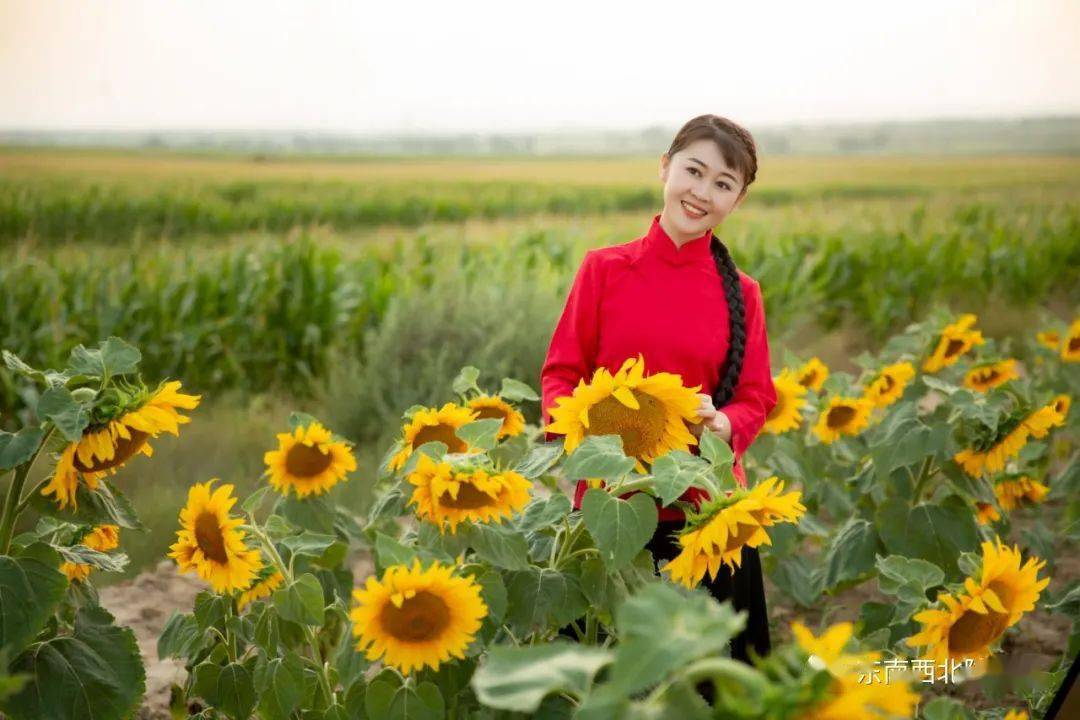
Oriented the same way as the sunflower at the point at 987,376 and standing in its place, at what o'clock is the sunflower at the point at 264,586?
the sunflower at the point at 264,586 is roughly at 1 o'clock from the sunflower at the point at 987,376.

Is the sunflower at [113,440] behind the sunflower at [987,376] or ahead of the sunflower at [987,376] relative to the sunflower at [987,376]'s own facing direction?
ahead

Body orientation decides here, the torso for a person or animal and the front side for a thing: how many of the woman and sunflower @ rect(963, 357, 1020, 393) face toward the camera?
2
